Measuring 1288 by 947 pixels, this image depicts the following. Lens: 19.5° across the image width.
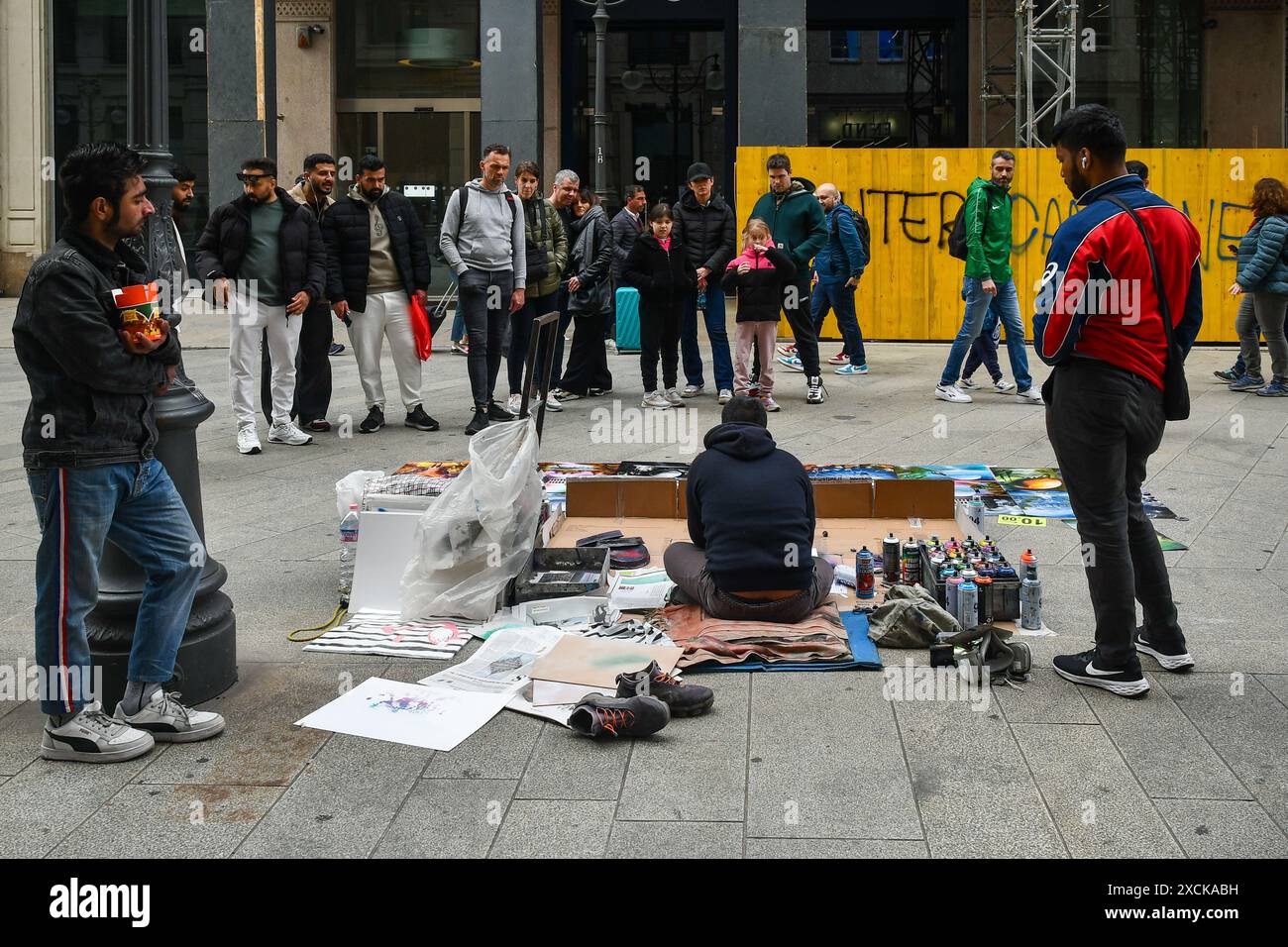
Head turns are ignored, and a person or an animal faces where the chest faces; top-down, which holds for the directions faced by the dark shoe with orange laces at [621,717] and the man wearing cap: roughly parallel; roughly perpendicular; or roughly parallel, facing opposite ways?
roughly perpendicular

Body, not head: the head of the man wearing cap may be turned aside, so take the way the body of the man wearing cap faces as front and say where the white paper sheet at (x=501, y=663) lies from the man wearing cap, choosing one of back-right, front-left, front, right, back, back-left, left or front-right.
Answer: front

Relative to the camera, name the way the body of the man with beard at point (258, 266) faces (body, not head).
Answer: toward the camera

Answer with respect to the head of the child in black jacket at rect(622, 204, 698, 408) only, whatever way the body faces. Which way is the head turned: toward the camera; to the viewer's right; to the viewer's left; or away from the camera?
toward the camera

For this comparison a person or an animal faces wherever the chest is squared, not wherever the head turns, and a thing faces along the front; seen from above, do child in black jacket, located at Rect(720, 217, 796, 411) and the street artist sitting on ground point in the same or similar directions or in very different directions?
very different directions

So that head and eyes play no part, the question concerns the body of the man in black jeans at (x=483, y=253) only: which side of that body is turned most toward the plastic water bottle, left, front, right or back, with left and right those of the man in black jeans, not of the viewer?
front

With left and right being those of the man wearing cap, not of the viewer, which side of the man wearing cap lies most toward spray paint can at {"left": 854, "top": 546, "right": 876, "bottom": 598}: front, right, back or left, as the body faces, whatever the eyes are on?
front

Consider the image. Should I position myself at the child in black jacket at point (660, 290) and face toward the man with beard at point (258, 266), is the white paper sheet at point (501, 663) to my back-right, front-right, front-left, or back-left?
front-left

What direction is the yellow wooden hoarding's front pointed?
toward the camera

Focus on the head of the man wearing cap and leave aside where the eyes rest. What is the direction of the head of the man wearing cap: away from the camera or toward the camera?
toward the camera

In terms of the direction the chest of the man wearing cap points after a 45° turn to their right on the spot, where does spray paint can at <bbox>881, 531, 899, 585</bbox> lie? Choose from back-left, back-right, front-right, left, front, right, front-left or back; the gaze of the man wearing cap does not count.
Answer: front-left

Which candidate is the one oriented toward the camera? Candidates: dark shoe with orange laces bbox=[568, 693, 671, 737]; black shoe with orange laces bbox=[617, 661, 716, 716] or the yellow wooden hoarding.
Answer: the yellow wooden hoarding
